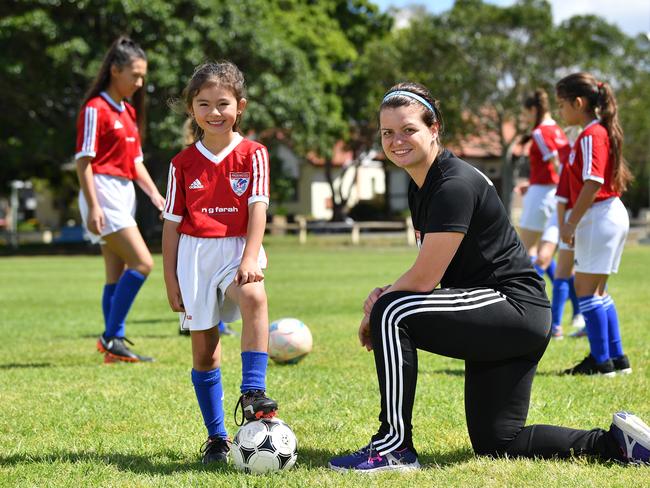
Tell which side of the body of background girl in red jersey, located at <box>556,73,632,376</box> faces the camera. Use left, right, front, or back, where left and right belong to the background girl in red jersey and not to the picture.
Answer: left

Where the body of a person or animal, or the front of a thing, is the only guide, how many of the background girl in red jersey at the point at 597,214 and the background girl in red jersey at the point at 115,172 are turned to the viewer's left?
1

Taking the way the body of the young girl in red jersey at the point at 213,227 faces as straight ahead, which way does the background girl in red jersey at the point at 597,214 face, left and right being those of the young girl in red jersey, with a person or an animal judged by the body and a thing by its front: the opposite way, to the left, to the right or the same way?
to the right

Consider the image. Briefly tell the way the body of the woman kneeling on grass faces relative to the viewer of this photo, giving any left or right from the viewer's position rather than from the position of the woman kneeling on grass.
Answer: facing to the left of the viewer

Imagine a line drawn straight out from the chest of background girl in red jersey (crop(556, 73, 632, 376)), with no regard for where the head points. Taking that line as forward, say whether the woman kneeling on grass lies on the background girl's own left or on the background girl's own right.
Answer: on the background girl's own left

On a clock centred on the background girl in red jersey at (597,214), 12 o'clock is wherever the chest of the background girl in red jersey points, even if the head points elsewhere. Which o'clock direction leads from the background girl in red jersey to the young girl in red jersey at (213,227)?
The young girl in red jersey is roughly at 10 o'clock from the background girl in red jersey.

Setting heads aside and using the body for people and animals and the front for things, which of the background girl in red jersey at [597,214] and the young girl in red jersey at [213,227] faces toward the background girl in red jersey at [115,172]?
the background girl in red jersey at [597,214]

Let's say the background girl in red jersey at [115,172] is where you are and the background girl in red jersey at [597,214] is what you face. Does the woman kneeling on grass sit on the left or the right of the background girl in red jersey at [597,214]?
right

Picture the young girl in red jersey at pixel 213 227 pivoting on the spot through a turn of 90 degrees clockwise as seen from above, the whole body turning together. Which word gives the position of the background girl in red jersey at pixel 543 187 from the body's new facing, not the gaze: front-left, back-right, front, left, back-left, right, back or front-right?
back-right

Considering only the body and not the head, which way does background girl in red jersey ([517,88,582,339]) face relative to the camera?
to the viewer's left

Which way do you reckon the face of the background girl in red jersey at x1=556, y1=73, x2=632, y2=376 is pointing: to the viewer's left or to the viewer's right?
to the viewer's left

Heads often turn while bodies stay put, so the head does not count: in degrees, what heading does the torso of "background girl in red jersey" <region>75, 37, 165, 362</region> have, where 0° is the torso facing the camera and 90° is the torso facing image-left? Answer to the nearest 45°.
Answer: approximately 315°
